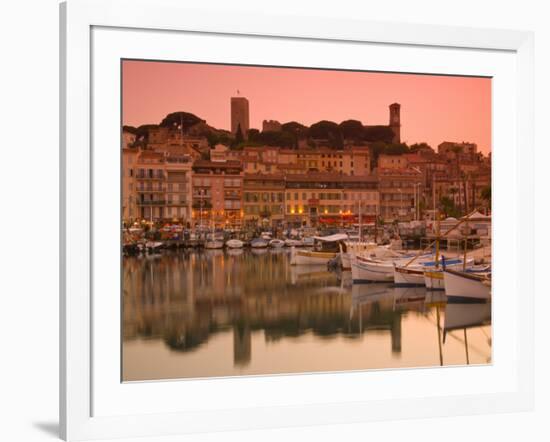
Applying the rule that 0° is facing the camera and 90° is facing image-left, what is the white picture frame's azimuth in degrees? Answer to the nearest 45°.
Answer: approximately 315°
